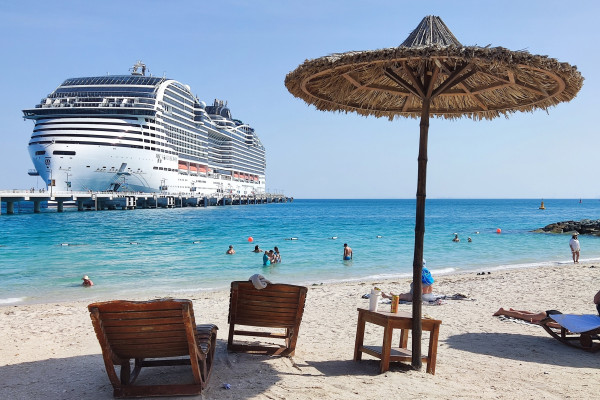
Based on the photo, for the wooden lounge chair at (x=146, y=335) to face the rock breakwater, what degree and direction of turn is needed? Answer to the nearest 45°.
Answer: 0° — it already faces it

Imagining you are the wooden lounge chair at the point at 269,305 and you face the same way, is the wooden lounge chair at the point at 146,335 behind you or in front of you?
behind

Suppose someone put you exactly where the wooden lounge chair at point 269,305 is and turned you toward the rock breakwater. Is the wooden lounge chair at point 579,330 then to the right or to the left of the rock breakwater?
right

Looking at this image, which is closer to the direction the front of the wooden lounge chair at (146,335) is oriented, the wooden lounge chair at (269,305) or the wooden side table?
the wooden lounge chair

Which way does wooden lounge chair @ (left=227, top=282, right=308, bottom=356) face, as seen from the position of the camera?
facing away from the viewer

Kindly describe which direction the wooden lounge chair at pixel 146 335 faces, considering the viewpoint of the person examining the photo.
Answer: facing away from the viewer and to the right of the viewer

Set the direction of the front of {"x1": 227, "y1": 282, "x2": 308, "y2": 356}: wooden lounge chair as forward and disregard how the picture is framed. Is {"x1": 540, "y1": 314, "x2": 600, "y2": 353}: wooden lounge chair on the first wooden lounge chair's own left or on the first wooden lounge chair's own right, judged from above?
on the first wooden lounge chair's own right
